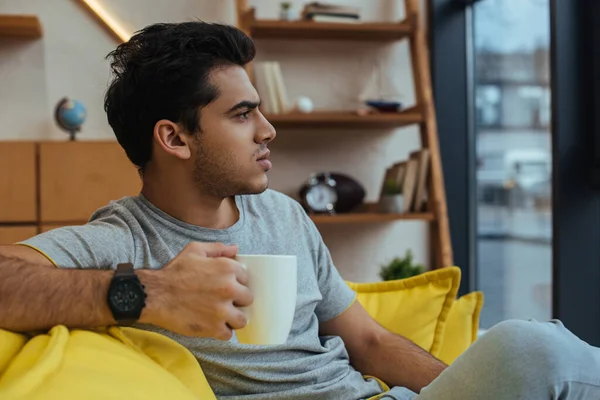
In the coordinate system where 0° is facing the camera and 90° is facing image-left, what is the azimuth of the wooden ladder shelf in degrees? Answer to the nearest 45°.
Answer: approximately 0°

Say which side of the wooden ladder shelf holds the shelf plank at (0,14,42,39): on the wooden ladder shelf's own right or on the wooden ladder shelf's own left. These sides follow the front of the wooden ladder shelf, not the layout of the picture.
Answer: on the wooden ladder shelf's own right

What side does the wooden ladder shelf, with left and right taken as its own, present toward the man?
front

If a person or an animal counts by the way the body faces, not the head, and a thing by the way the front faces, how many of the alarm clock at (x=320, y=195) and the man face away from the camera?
0

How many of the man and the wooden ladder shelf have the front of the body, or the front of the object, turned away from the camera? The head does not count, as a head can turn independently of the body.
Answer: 0

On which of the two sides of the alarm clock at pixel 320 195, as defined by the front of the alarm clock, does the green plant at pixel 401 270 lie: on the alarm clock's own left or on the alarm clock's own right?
on the alarm clock's own left

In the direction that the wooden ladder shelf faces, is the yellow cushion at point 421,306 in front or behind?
in front

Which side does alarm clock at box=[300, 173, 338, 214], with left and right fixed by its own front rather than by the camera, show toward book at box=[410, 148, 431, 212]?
left

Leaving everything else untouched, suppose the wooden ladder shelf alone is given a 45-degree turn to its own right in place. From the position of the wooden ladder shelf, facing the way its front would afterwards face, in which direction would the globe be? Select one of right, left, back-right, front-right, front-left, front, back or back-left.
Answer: front-right

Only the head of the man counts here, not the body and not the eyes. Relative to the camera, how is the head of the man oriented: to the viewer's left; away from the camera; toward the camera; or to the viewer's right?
to the viewer's right
